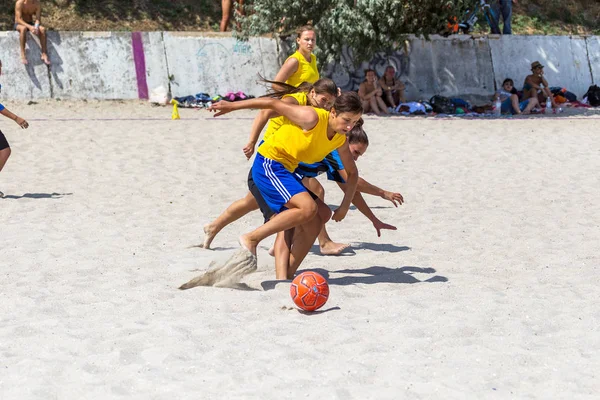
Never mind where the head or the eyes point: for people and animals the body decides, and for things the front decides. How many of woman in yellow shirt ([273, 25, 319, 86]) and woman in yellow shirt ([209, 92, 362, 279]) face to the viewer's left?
0

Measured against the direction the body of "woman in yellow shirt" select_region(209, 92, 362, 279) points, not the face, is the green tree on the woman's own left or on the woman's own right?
on the woman's own left

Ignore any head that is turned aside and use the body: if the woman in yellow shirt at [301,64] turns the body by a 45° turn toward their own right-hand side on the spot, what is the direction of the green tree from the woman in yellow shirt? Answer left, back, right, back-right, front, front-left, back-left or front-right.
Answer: back

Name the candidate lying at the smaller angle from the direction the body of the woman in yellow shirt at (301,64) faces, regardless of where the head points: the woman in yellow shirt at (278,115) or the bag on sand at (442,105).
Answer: the woman in yellow shirt

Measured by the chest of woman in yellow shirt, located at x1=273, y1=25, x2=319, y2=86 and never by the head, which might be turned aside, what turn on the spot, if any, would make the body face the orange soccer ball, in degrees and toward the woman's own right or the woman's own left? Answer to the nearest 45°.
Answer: approximately 45° to the woman's own right

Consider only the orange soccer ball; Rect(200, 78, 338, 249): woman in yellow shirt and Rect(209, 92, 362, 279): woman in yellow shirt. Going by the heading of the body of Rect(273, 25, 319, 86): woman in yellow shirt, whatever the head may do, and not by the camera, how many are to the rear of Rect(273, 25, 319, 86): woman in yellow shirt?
0

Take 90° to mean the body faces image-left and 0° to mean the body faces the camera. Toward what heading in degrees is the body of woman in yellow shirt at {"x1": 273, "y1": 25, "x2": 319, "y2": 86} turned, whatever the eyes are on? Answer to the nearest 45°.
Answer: approximately 315°

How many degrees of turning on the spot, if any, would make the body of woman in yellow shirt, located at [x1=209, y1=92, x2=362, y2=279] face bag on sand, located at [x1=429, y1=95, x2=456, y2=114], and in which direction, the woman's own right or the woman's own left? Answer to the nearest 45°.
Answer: approximately 135° to the woman's own left

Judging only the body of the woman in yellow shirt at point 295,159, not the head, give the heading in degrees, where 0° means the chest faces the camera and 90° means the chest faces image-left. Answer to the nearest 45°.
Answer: approximately 315°

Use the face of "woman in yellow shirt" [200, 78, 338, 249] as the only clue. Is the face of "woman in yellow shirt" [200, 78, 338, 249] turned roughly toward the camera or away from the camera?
toward the camera

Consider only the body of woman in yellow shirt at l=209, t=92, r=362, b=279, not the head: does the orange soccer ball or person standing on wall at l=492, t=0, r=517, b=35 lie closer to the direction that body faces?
the orange soccer ball
